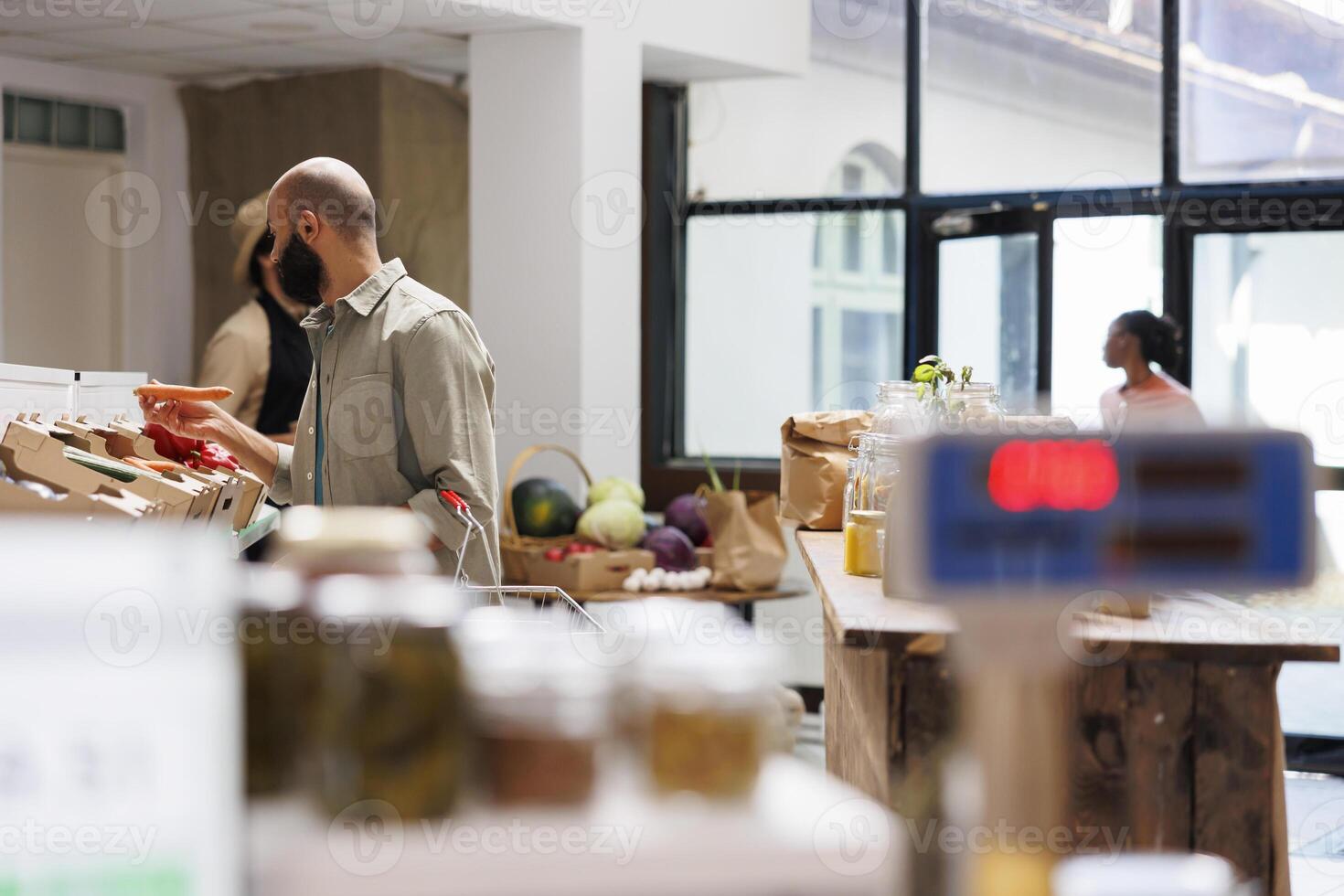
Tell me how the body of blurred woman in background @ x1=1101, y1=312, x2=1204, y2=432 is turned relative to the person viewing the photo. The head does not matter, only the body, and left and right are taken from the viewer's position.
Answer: facing to the left of the viewer

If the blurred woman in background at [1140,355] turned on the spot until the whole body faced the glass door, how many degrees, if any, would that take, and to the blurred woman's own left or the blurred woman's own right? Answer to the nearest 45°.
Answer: approximately 45° to the blurred woman's own right

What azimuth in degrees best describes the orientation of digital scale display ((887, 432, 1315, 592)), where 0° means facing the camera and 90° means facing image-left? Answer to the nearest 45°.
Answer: approximately 0°

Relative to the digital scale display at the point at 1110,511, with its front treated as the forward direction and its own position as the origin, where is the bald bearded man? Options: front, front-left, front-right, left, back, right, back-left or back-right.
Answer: back-right

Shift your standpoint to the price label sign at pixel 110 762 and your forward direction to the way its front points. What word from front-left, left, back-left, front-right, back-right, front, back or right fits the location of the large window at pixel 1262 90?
back-left

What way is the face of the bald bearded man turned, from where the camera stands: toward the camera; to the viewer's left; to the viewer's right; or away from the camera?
to the viewer's left

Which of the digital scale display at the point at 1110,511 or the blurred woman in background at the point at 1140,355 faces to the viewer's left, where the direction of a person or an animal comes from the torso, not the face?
the blurred woman in background

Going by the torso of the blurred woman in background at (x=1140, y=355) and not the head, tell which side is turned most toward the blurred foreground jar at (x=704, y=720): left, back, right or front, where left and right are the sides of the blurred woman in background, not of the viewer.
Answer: left

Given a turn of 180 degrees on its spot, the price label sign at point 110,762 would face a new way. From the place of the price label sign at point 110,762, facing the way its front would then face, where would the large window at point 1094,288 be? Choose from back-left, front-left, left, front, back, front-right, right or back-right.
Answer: front-right

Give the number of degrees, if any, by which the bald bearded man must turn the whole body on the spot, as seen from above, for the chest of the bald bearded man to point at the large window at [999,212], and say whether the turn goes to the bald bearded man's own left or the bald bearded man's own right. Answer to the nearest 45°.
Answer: approximately 180°

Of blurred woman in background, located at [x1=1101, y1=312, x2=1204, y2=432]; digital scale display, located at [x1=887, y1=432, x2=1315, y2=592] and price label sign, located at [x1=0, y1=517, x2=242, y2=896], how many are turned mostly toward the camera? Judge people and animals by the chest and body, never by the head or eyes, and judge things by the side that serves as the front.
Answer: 2
